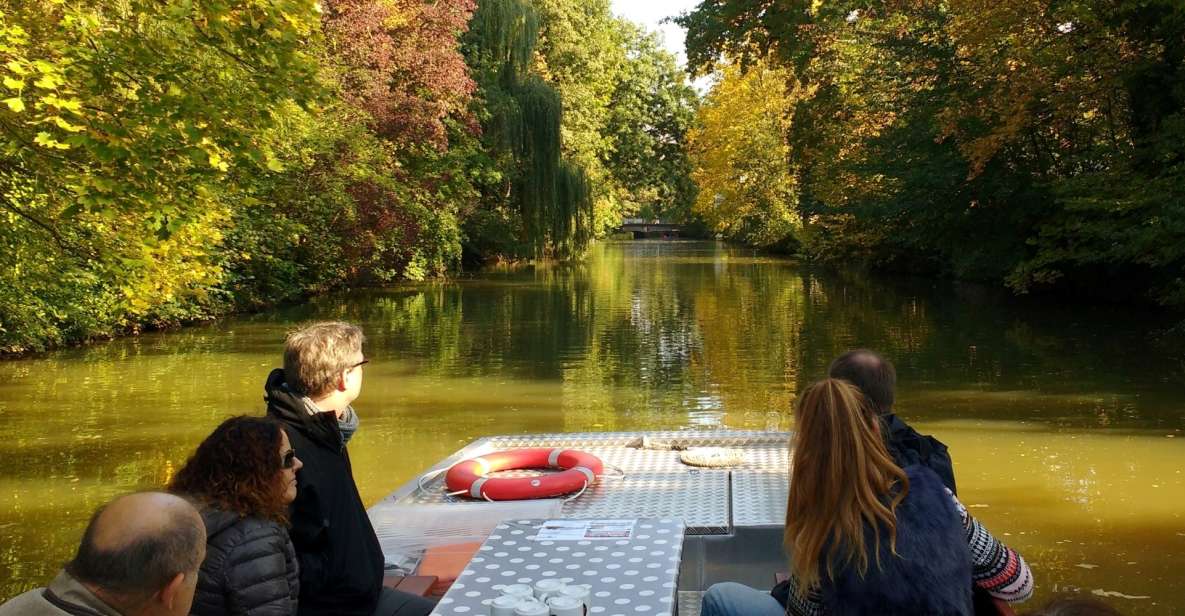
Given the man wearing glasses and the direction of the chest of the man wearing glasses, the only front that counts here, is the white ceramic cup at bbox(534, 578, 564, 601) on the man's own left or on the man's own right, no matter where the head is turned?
on the man's own right

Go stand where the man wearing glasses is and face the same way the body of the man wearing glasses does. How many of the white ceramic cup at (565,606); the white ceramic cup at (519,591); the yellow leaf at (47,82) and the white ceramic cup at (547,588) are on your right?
3

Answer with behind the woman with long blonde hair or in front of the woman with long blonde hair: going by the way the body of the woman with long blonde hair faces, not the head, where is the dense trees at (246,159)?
in front

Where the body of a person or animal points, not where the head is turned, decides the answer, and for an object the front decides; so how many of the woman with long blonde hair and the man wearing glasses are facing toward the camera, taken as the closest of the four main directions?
0

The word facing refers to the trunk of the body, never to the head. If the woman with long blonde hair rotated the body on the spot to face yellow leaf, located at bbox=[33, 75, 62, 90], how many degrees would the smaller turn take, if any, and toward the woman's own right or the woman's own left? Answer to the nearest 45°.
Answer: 0° — they already face it

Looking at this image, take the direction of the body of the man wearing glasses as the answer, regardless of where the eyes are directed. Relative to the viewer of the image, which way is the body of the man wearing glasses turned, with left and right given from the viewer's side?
facing away from the viewer and to the right of the viewer

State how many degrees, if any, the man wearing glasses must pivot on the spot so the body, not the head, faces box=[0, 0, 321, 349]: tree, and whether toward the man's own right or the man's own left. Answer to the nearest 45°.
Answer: approximately 45° to the man's own left

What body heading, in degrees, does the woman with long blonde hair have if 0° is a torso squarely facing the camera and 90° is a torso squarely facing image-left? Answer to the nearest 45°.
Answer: approximately 135°

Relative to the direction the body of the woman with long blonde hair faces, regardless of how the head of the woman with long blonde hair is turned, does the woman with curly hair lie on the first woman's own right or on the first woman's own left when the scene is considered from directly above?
on the first woman's own left

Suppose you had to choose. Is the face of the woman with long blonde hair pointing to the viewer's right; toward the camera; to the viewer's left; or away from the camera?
away from the camera

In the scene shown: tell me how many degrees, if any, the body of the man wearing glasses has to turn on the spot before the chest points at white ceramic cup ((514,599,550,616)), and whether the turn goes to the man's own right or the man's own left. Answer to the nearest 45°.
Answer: approximately 90° to the man's own right

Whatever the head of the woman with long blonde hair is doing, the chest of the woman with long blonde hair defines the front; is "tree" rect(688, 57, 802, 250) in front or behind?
in front

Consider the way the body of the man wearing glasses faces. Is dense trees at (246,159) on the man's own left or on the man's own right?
on the man's own left
